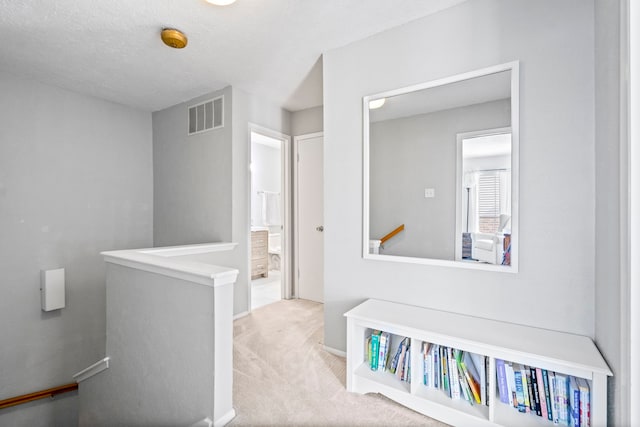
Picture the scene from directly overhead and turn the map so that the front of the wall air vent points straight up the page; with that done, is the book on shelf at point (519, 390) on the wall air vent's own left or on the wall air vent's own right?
on the wall air vent's own left

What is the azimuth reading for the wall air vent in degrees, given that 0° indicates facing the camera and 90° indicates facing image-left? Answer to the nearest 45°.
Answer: approximately 45°

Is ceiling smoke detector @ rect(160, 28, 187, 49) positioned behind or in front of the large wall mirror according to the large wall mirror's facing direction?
in front

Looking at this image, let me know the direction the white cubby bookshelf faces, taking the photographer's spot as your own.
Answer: facing the viewer and to the left of the viewer

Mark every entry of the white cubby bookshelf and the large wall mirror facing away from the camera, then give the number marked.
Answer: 0
